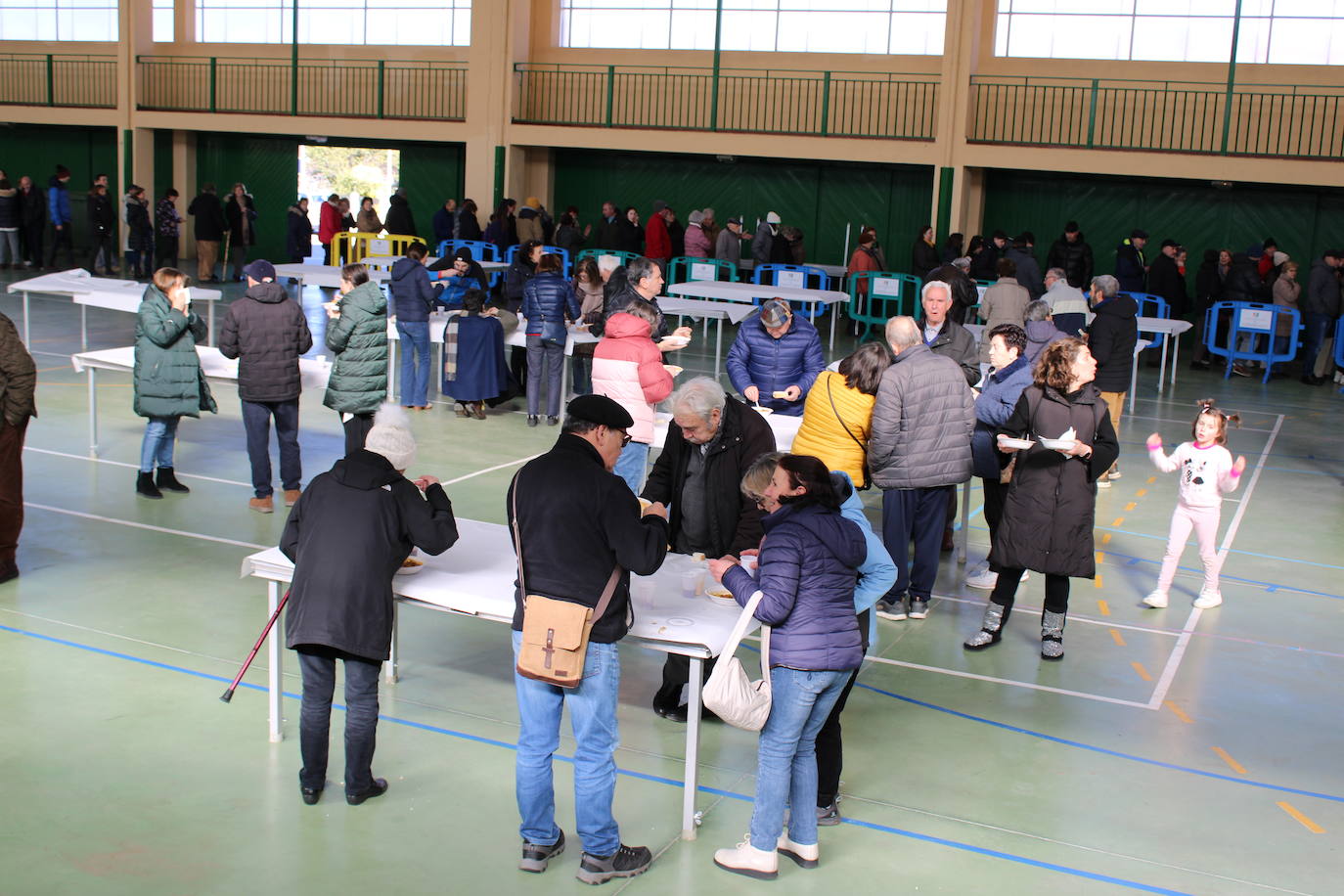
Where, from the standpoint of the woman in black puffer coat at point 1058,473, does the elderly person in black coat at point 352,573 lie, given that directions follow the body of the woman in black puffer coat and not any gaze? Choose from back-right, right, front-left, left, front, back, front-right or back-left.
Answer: front-right

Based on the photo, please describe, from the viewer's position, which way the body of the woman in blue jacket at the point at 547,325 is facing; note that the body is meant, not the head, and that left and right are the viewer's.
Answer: facing away from the viewer

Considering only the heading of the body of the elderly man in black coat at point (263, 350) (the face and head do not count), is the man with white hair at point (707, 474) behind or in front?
behind

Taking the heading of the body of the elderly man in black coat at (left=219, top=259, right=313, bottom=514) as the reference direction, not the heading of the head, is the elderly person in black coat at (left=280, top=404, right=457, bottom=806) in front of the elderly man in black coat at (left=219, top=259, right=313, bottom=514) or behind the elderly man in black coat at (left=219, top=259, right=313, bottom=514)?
behind

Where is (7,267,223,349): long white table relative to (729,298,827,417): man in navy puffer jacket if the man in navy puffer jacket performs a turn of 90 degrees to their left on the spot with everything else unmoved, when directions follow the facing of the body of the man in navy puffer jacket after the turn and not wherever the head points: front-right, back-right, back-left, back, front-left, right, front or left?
back-left

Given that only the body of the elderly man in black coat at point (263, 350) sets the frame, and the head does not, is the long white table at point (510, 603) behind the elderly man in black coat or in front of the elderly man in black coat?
behind

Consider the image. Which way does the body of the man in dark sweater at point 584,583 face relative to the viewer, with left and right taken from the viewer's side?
facing away from the viewer and to the right of the viewer

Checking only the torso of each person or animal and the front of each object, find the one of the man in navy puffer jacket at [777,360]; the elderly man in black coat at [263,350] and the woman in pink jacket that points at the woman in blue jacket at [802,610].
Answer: the man in navy puffer jacket

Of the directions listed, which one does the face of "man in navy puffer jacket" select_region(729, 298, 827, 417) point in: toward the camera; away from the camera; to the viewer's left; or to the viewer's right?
toward the camera

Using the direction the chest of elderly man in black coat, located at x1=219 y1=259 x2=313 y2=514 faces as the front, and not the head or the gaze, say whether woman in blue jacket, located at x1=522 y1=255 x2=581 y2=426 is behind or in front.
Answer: in front

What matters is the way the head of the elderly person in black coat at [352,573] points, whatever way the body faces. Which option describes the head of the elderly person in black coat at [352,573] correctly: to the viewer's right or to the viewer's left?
to the viewer's right

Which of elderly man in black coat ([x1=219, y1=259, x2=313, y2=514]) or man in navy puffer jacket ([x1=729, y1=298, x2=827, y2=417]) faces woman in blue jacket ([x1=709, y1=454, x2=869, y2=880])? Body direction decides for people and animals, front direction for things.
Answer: the man in navy puffer jacket

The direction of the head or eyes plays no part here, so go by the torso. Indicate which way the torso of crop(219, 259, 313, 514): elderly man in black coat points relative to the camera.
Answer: away from the camera

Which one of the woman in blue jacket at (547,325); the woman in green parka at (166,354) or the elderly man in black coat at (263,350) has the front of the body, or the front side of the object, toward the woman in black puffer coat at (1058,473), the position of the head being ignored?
the woman in green parka

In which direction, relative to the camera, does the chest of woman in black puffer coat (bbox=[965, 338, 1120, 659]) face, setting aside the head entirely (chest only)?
toward the camera

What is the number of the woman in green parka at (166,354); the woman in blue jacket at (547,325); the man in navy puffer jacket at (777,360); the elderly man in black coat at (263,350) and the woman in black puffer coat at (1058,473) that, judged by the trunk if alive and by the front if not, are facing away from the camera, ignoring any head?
2

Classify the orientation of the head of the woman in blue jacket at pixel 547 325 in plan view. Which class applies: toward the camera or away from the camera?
away from the camera

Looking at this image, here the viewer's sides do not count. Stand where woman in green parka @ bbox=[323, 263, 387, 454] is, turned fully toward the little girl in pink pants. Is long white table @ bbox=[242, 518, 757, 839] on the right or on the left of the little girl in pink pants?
right
